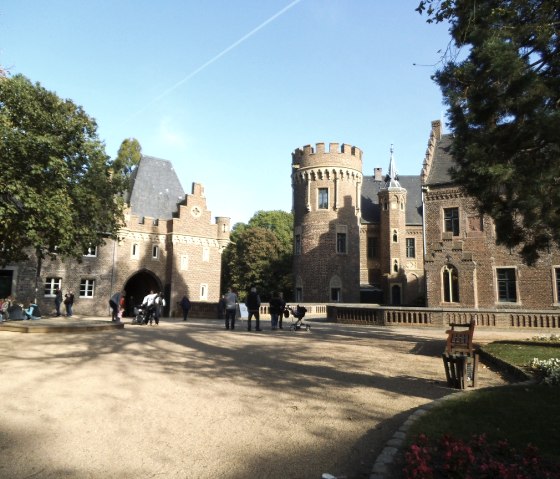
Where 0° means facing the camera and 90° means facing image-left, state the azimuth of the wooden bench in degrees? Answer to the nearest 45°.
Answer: approximately 90°

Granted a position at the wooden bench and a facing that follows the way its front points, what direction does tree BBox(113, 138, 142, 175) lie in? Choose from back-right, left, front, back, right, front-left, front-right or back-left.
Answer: front-right

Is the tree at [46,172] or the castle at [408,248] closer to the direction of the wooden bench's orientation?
the tree

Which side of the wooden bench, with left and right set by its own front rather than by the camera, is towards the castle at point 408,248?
right

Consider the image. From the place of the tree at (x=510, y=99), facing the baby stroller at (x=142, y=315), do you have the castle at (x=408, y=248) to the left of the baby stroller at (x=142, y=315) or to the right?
right

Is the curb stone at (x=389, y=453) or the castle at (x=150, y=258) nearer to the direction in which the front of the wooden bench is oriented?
the castle

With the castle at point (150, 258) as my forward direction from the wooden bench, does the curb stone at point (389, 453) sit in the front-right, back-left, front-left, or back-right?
back-left

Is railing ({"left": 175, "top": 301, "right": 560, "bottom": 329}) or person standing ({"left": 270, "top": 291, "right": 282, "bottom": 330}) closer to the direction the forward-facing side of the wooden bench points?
the person standing

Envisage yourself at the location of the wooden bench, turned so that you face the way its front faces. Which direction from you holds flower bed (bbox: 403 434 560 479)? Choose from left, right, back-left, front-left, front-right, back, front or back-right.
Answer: left

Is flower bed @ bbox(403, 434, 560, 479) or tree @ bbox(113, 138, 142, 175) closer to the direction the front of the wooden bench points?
the flower bed

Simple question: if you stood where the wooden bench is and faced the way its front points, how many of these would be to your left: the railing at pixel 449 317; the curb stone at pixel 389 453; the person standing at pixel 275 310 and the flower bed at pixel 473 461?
2

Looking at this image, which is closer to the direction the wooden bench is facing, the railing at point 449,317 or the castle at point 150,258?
the castle
